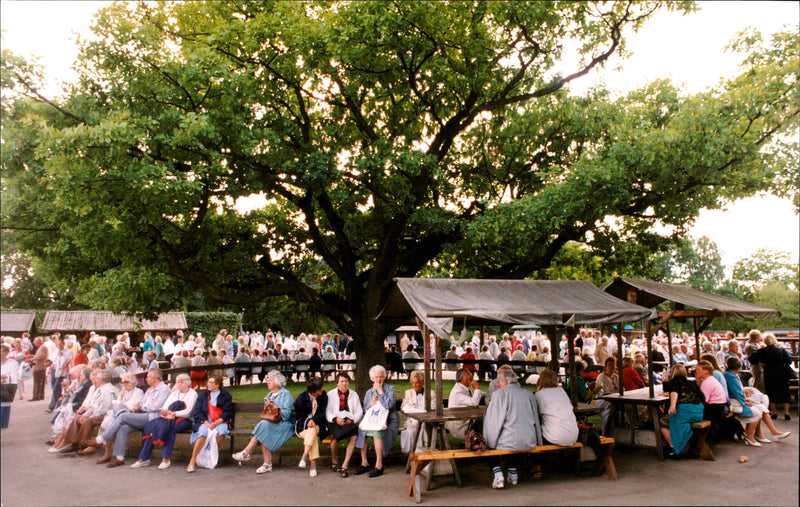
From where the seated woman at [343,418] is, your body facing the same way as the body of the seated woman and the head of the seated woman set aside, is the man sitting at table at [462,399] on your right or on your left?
on your left

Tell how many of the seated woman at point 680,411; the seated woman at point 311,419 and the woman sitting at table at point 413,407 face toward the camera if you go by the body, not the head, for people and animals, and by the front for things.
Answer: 2

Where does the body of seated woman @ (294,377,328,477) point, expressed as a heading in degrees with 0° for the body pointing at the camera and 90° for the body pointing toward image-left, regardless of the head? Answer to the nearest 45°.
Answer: approximately 0°

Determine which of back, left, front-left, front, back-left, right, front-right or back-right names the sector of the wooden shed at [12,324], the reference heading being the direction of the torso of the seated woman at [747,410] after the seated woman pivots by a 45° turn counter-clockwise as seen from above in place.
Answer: back

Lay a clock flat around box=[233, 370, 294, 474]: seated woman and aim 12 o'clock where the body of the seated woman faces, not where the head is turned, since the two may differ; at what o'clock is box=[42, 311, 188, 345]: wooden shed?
The wooden shed is roughly at 4 o'clock from the seated woman.

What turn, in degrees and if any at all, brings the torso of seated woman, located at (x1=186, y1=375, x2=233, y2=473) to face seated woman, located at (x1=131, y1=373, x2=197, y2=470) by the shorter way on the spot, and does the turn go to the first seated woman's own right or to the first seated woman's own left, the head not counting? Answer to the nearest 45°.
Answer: approximately 45° to the first seated woman's own right
